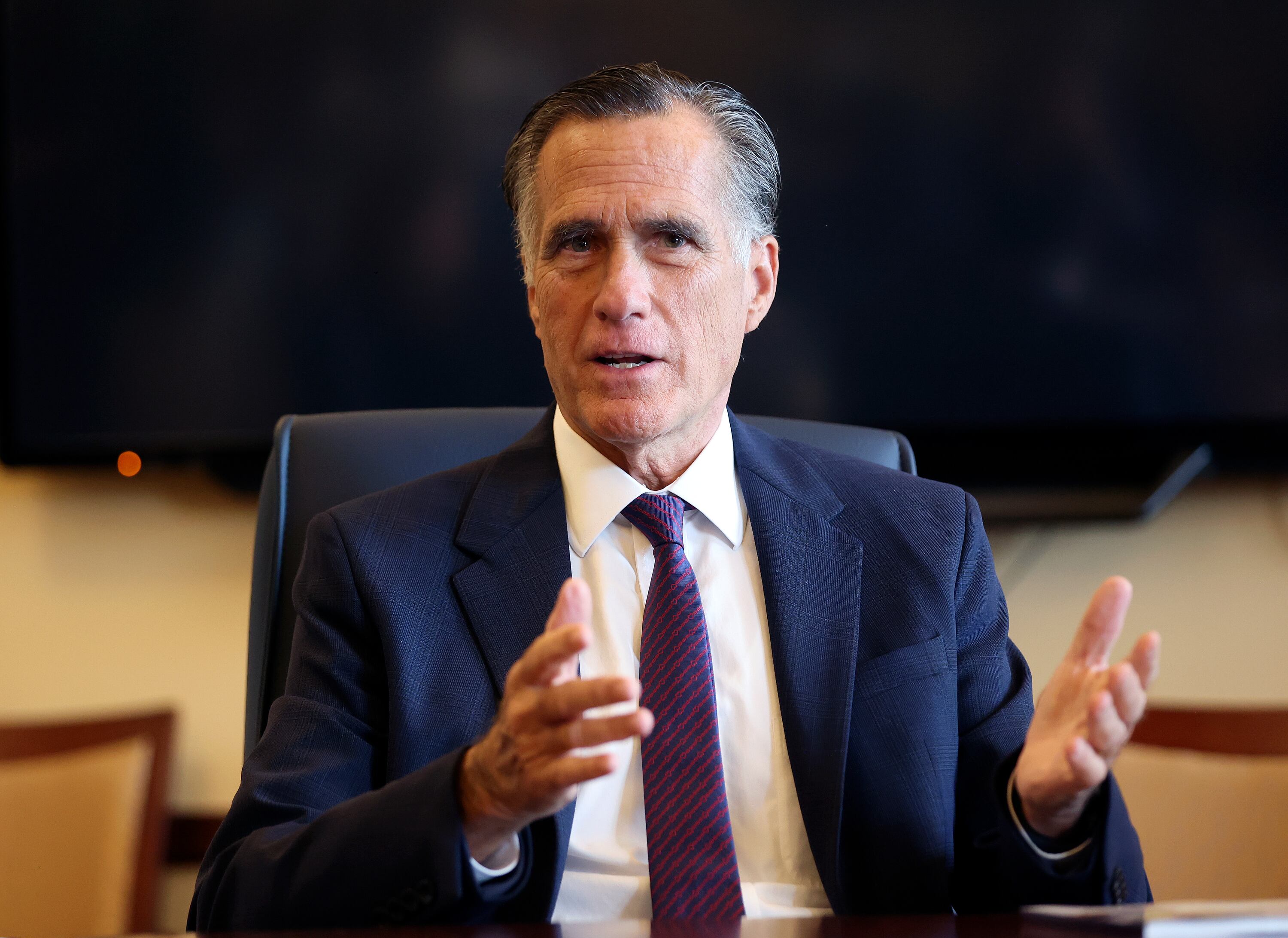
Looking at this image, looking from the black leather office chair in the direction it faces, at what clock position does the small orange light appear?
The small orange light is roughly at 5 o'clock from the black leather office chair.

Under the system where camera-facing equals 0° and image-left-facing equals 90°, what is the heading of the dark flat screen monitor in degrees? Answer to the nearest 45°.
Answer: approximately 0°

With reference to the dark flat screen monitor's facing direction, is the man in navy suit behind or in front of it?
in front

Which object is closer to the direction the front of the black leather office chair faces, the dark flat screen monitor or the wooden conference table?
the wooden conference table

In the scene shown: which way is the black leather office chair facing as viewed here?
toward the camera

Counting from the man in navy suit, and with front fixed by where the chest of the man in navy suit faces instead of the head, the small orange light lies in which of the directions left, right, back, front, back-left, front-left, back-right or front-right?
back-right

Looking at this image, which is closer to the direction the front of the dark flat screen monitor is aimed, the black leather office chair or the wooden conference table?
the wooden conference table

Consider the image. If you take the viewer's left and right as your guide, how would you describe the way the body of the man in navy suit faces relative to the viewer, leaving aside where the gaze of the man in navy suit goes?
facing the viewer

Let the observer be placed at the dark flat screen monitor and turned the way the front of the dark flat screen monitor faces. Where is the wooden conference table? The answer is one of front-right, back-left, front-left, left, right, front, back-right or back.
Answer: front

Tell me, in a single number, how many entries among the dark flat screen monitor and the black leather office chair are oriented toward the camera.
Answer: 2
